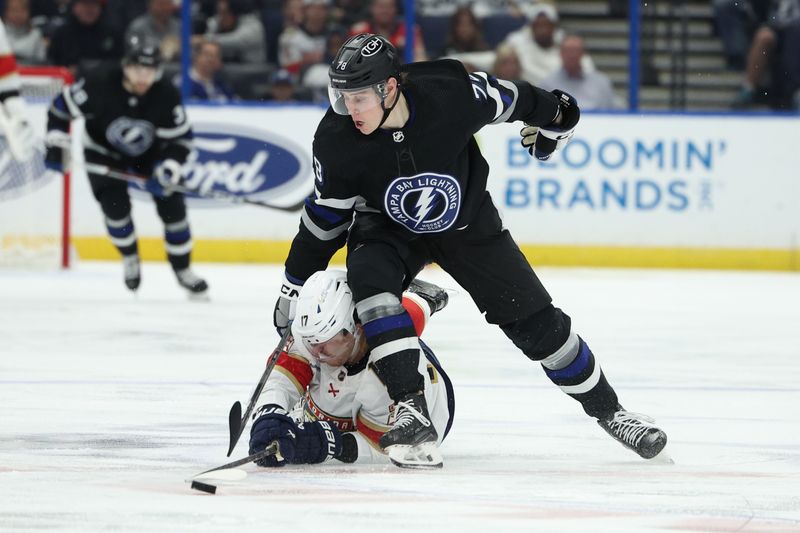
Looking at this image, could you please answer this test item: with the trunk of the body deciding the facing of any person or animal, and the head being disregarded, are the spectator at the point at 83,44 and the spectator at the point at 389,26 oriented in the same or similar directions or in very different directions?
same or similar directions

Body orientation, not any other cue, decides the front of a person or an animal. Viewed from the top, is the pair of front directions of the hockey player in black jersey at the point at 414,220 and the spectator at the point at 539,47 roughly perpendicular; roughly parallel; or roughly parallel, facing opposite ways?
roughly parallel

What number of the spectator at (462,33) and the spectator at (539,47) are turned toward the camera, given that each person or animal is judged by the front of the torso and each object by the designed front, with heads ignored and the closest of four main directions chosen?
2

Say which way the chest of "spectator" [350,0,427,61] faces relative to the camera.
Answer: toward the camera

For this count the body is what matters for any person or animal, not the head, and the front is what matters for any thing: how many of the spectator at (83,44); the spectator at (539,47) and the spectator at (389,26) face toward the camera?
3

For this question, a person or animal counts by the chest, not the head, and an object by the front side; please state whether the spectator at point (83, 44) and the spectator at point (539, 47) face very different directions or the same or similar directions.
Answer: same or similar directions

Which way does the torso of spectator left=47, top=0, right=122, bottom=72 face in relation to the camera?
toward the camera

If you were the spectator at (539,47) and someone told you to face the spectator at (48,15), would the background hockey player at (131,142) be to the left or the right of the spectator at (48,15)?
left

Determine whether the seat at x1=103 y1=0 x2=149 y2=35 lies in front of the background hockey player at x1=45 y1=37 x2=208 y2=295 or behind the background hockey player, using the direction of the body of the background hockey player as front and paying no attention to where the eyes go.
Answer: behind

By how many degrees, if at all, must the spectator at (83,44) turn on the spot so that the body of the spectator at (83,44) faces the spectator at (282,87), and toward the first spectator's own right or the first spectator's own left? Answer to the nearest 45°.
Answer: approximately 90° to the first spectator's own left

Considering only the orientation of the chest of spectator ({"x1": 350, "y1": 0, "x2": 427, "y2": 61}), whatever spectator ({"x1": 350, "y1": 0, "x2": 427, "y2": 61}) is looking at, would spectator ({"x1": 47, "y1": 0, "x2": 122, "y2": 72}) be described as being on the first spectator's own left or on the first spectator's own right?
on the first spectator's own right

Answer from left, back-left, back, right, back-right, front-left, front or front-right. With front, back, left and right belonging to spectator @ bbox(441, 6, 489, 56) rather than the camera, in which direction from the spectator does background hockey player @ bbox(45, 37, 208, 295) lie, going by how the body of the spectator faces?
front-right

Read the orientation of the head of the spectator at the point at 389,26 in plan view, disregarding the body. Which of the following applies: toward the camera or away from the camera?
toward the camera

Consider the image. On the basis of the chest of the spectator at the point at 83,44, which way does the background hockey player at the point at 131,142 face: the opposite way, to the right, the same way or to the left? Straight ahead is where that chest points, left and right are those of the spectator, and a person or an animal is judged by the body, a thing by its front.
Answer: the same way

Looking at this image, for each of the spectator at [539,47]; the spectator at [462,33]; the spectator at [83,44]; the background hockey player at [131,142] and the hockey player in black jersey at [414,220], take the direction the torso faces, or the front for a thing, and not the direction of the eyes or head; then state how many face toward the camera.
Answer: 5

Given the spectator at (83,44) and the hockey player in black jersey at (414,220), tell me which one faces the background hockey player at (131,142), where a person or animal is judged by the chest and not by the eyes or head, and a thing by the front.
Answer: the spectator

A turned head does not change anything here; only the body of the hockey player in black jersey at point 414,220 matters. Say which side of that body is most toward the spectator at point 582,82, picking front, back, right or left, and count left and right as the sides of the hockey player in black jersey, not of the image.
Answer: back

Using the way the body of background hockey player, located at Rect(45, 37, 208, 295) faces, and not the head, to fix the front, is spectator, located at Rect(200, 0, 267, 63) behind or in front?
behind
